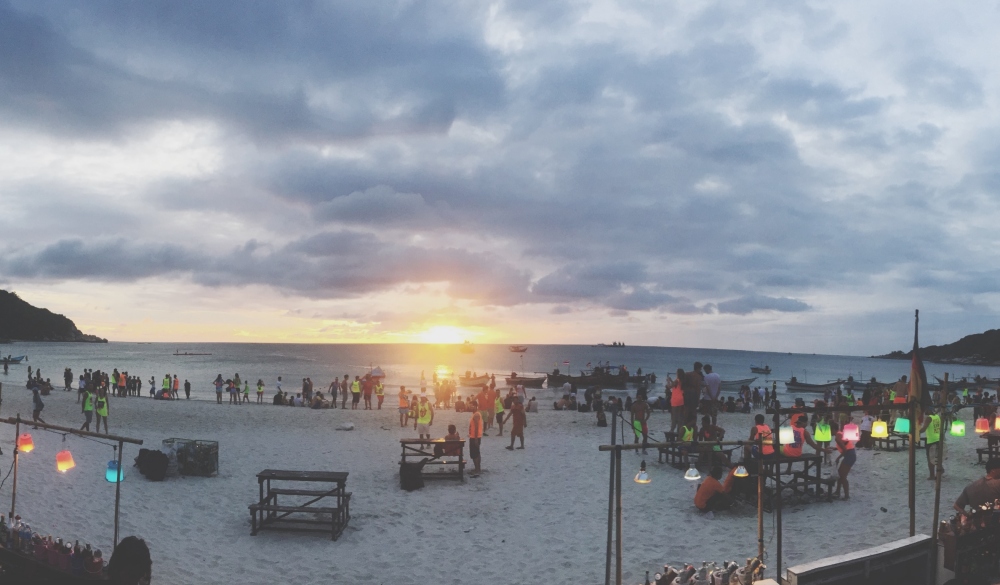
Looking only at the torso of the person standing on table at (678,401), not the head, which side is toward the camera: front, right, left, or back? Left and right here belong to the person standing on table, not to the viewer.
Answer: back

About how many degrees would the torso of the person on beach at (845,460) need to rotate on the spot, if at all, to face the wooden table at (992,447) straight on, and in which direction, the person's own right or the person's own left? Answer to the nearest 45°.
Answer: approximately 135° to the person's own right

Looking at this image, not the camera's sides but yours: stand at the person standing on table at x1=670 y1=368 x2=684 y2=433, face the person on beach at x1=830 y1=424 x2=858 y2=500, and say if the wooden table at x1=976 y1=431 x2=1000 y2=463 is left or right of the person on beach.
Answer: left

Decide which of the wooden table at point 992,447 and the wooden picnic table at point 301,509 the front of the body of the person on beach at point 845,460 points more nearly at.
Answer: the wooden picnic table
